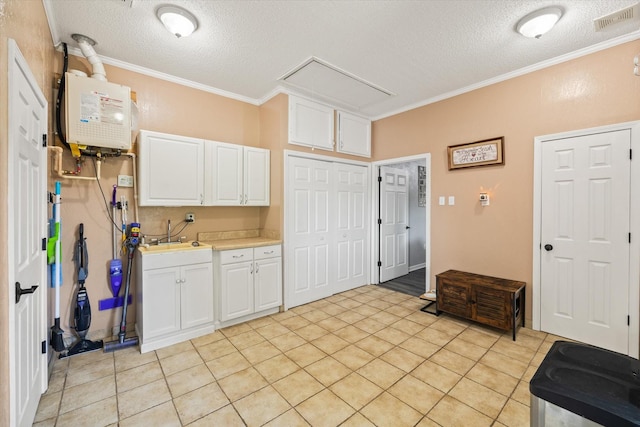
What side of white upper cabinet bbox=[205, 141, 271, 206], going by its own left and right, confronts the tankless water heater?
right

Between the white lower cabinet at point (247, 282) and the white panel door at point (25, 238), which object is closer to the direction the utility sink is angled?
the white panel door

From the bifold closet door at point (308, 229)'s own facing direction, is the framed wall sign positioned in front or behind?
in front

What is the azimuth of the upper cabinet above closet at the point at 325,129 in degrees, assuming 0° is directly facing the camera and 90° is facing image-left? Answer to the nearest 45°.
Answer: approximately 315°

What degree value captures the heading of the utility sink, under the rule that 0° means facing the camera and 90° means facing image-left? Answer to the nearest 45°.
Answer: approximately 0°

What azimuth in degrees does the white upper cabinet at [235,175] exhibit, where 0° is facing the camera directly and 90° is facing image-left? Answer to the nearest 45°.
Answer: approximately 315°

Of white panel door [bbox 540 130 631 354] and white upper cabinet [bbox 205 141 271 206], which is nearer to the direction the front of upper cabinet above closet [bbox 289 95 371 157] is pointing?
the white panel door

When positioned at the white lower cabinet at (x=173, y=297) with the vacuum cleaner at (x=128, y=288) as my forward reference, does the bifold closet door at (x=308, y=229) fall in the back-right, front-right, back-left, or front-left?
back-right

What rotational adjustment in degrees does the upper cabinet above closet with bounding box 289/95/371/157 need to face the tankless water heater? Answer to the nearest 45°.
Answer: approximately 90° to its right
